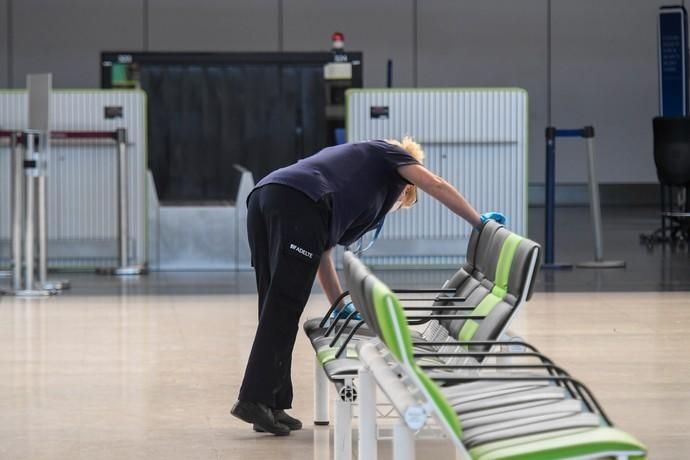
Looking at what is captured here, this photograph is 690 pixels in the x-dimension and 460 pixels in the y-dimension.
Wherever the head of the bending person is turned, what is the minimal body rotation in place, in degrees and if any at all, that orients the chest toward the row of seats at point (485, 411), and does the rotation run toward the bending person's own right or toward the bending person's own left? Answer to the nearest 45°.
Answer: approximately 90° to the bending person's own right

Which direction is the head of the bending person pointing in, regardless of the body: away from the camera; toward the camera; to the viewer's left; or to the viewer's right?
to the viewer's right

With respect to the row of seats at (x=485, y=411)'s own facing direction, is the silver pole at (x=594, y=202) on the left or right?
on its left

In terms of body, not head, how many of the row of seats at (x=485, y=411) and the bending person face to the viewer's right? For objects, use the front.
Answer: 2

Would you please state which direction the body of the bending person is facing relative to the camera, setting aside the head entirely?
to the viewer's right

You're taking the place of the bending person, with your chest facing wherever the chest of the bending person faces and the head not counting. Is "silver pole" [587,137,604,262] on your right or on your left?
on your left

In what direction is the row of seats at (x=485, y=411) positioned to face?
to the viewer's right
